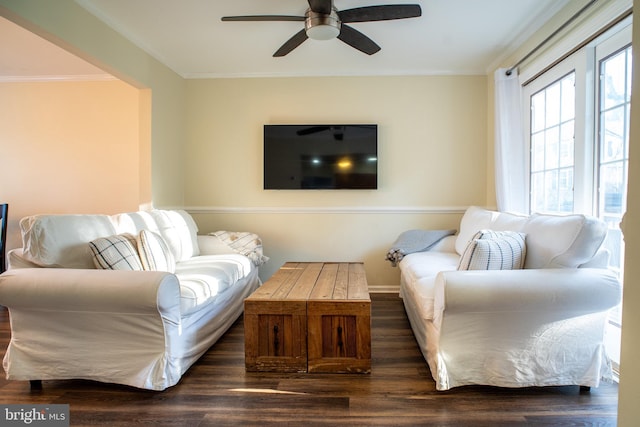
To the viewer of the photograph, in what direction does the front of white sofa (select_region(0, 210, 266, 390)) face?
facing the viewer and to the right of the viewer

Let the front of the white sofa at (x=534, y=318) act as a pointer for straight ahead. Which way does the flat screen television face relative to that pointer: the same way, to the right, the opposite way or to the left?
to the left

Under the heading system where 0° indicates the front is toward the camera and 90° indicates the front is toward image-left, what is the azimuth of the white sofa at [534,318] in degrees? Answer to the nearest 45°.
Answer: approximately 45°

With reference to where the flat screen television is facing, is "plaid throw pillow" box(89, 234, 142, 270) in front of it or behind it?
in front

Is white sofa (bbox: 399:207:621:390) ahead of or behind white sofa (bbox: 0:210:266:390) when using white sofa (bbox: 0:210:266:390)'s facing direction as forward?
ahead

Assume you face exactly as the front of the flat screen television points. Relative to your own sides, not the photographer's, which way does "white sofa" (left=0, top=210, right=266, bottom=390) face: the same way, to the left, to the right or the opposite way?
to the left

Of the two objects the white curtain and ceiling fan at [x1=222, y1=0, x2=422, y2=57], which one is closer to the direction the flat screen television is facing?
the ceiling fan

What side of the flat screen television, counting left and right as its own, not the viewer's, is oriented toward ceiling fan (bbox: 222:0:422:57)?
front

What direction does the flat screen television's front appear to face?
toward the camera
